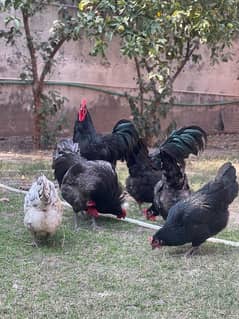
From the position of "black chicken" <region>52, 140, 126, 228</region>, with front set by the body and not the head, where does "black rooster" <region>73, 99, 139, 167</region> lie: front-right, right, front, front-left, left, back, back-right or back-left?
left

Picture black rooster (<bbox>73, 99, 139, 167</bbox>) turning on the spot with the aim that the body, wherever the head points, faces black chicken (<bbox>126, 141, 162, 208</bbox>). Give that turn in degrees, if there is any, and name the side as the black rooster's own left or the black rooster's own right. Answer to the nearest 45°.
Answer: approximately 135° to the black rooster's own left

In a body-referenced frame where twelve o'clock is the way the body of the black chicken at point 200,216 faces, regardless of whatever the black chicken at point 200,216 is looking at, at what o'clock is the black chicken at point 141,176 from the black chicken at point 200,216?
the black chicken at point 141,176 is roughly at 2 o'clock from the black chicken at point 200,216.

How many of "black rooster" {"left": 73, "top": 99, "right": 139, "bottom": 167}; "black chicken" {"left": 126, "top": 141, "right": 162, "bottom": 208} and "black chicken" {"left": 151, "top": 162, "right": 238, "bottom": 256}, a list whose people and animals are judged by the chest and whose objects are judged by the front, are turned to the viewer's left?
2

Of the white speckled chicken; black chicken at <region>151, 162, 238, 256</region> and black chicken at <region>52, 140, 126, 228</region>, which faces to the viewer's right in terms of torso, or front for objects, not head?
black chicken at <region>52, 140, 126, 228</region>

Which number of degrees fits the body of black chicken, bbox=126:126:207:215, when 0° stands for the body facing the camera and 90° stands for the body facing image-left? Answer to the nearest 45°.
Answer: approximately 45°

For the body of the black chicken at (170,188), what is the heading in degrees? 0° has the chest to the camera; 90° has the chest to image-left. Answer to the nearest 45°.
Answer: approximately 45°

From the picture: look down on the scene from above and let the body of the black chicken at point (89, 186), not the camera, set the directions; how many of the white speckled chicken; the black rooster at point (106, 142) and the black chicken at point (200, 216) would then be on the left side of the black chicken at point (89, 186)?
1

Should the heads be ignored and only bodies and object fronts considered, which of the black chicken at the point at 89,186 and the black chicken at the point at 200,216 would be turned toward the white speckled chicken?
the black chicken at the point at 200,216

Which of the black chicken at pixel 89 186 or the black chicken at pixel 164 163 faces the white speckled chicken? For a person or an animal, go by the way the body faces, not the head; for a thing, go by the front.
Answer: the black chicken at pixel 164 163

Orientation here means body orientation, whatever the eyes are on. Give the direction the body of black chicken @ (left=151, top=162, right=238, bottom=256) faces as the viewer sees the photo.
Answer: to the viewer's left
